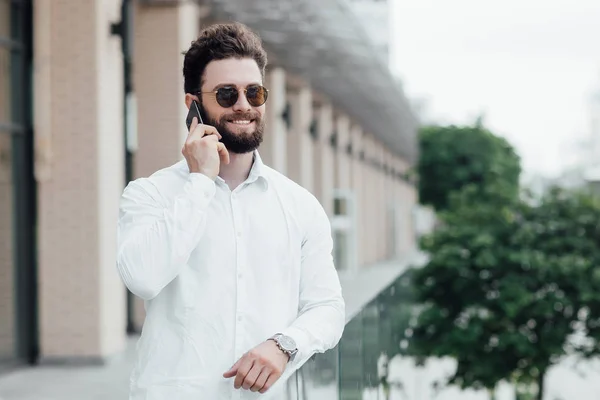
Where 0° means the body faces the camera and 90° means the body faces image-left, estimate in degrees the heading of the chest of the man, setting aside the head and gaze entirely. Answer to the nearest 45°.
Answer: approximately 0°

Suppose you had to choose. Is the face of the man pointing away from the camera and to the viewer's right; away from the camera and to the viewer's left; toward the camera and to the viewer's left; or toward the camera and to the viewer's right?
toward the camera and to the viewer's right

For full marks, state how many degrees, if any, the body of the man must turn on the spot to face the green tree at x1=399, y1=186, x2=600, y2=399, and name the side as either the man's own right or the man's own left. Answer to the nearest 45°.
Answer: approximately 180°
